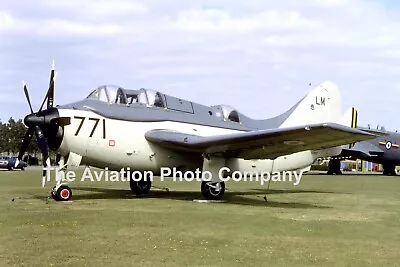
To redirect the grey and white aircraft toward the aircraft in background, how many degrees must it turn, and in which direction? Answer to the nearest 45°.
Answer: approximately 180°

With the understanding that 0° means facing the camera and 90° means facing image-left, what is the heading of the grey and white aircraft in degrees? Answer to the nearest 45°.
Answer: approximately 45°
